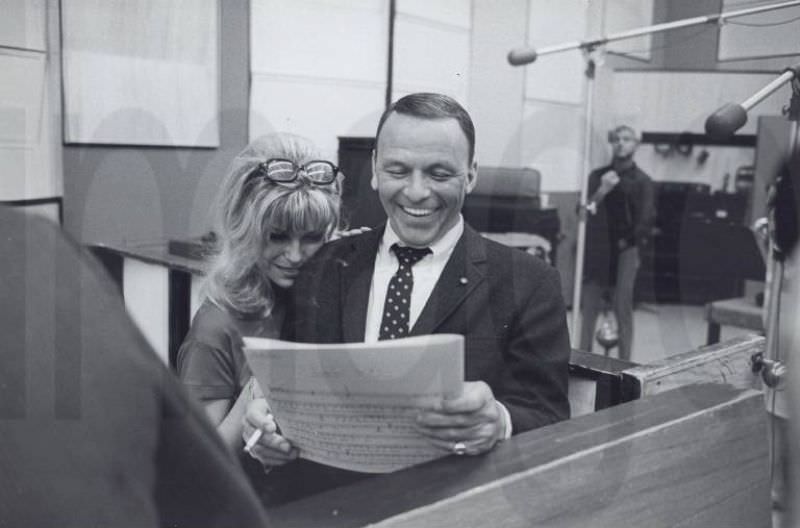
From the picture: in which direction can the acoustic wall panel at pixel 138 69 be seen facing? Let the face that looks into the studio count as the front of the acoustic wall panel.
toward the camera

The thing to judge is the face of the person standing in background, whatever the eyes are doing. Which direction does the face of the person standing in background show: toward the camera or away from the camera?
toward the camera

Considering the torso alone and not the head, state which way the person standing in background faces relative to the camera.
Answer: toward the camera

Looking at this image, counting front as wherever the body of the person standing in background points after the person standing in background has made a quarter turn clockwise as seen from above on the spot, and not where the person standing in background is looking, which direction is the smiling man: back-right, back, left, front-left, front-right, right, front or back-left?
left

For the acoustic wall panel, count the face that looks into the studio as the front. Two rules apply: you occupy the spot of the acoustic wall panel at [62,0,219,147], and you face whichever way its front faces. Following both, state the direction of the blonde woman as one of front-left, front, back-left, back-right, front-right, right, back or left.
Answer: front

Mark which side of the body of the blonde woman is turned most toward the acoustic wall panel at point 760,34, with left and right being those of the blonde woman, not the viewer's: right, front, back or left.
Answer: left

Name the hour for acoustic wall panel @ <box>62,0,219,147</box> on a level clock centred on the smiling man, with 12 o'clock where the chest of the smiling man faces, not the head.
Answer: The acoustic wall panel is roughly at 5 o'clock from the smiling man.

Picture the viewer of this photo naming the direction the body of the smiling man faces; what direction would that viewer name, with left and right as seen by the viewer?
facing the viewer

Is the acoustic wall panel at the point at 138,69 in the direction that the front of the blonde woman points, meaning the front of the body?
no

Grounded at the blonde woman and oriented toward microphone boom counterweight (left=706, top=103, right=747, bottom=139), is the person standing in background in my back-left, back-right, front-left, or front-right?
front-left

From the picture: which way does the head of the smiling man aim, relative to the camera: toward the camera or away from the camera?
toward the camera

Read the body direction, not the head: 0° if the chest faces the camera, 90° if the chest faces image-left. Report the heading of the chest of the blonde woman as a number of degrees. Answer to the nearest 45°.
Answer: approximately 315°

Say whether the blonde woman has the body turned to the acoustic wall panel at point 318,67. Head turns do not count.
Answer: no
